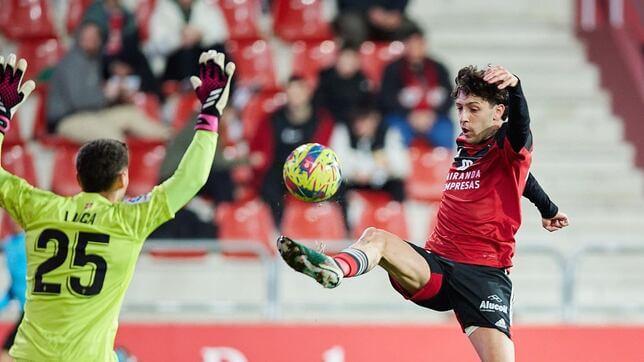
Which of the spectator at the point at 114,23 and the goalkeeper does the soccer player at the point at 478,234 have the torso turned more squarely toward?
the goalkeeper

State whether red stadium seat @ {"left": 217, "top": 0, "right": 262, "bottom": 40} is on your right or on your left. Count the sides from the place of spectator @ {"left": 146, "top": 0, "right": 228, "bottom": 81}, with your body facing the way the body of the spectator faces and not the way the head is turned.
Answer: on your left

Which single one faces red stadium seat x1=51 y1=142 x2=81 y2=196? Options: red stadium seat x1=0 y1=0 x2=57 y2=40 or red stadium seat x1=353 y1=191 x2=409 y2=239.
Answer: red stadium seat x1=0 y1=0 x2=57 y2=40

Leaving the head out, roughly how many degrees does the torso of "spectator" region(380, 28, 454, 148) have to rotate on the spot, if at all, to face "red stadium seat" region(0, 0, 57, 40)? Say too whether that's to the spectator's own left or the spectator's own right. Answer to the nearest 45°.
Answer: approximately 90° to the spectator's own right

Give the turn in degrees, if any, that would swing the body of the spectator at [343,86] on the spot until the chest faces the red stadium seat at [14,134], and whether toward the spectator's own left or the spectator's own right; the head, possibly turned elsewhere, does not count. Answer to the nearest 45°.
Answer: approximately 90° to the spectator's own right

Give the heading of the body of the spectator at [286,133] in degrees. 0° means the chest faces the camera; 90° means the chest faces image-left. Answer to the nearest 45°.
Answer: approximately 0°
